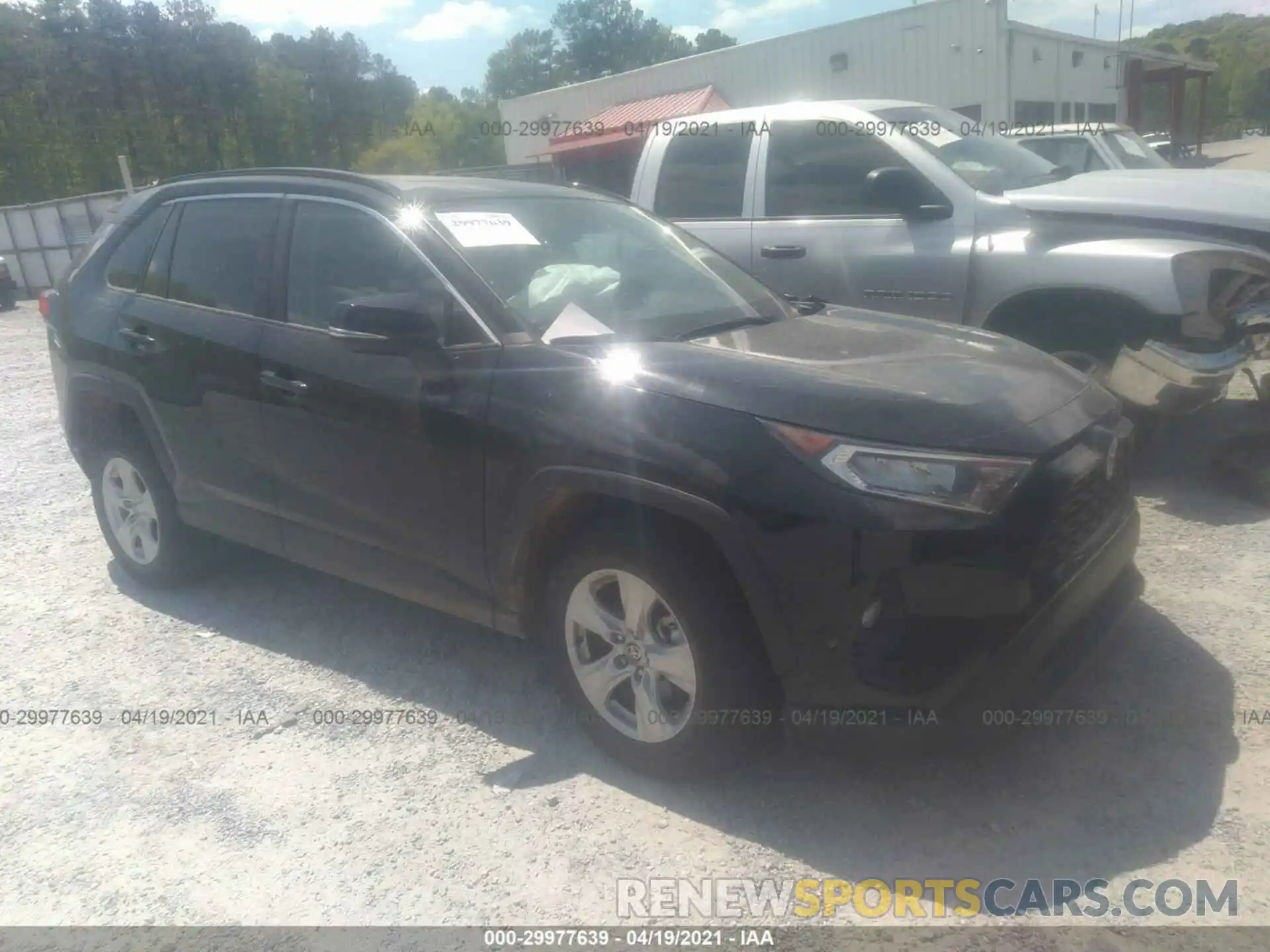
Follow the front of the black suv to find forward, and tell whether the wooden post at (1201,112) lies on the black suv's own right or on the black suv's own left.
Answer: on the black suv's own left

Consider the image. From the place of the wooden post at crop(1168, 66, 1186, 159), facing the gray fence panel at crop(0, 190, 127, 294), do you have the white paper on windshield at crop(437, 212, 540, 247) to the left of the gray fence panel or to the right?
left

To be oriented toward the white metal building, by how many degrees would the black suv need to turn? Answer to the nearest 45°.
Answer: approximately 135° to its left

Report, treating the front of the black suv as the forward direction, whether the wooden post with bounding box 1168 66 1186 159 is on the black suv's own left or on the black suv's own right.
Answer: on the black suv's own left

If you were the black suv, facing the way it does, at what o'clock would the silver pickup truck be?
The silver pickup truck is roughly at 9 o'clock from the black suv.

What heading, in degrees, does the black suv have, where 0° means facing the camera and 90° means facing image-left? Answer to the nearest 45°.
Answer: approximately 315°

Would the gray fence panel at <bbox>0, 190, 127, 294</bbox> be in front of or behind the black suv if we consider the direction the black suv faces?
behind
